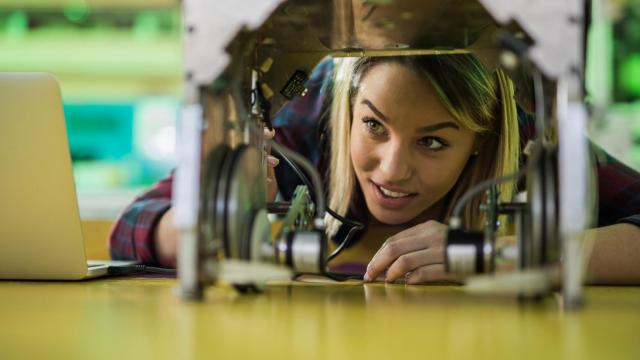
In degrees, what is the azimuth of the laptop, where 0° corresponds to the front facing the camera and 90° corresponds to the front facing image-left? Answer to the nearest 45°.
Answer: approximately 225°

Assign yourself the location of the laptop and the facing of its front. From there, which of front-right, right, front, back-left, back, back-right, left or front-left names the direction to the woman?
front-right
